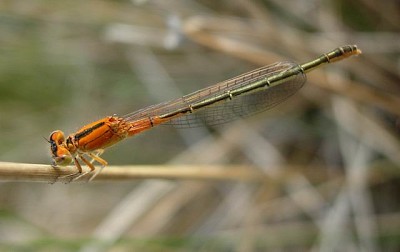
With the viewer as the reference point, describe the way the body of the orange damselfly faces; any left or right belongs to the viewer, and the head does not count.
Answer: facing to the left of the viewer
